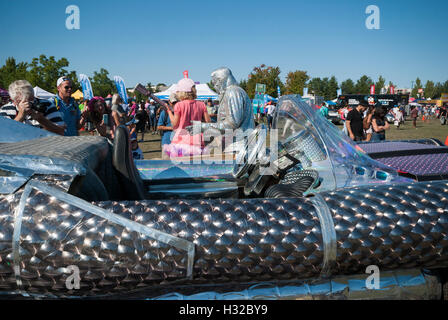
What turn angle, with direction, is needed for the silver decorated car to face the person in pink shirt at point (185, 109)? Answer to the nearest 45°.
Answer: approximately 90° to its left

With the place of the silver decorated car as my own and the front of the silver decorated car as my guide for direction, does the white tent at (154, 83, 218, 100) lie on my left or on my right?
on my left

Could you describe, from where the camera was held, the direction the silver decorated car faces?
facing to the right of the viewer

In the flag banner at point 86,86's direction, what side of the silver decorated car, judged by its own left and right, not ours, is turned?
left
